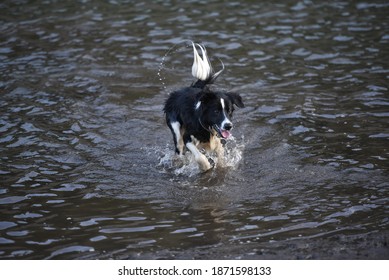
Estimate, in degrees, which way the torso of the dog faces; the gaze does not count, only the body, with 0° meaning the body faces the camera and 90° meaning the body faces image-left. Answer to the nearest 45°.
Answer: approximately 315°
